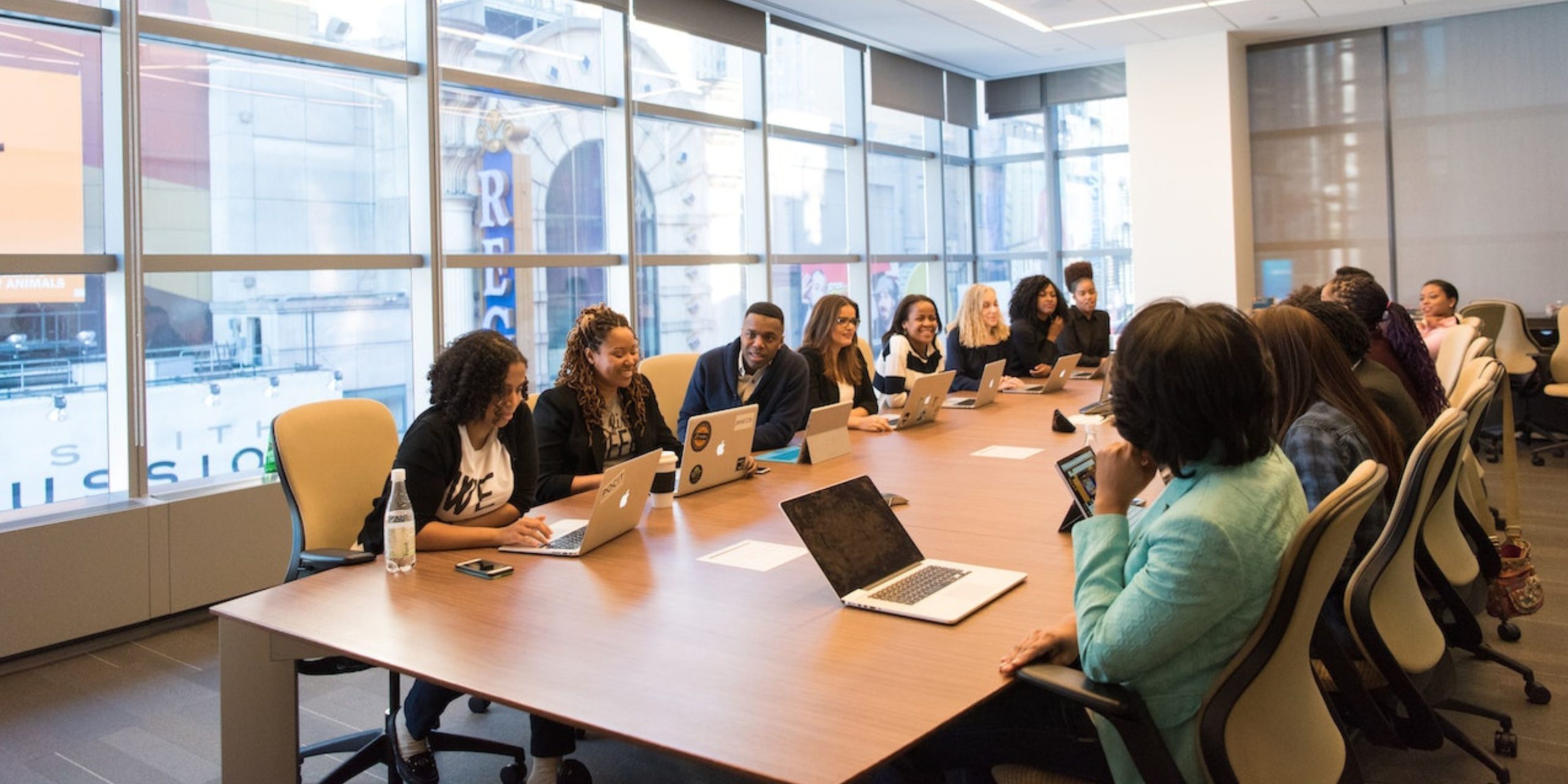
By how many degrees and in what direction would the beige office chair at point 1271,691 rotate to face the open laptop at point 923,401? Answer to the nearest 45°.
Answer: approximately 45° to its right

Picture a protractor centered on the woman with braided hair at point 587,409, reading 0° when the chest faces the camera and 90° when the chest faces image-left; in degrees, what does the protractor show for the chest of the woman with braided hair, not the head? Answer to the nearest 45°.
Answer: approximately 315°

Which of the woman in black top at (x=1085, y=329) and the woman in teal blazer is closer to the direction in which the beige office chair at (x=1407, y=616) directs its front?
the woman in black top

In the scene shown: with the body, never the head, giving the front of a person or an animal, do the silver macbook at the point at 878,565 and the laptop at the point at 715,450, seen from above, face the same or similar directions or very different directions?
very different directions

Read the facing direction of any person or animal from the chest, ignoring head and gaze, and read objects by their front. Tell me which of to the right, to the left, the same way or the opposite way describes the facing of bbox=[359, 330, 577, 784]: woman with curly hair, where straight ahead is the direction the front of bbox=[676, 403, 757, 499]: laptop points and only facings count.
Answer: the opposite way

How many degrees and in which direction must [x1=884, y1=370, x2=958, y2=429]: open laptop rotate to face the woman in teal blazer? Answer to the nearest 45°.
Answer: approximately 135° to its left
